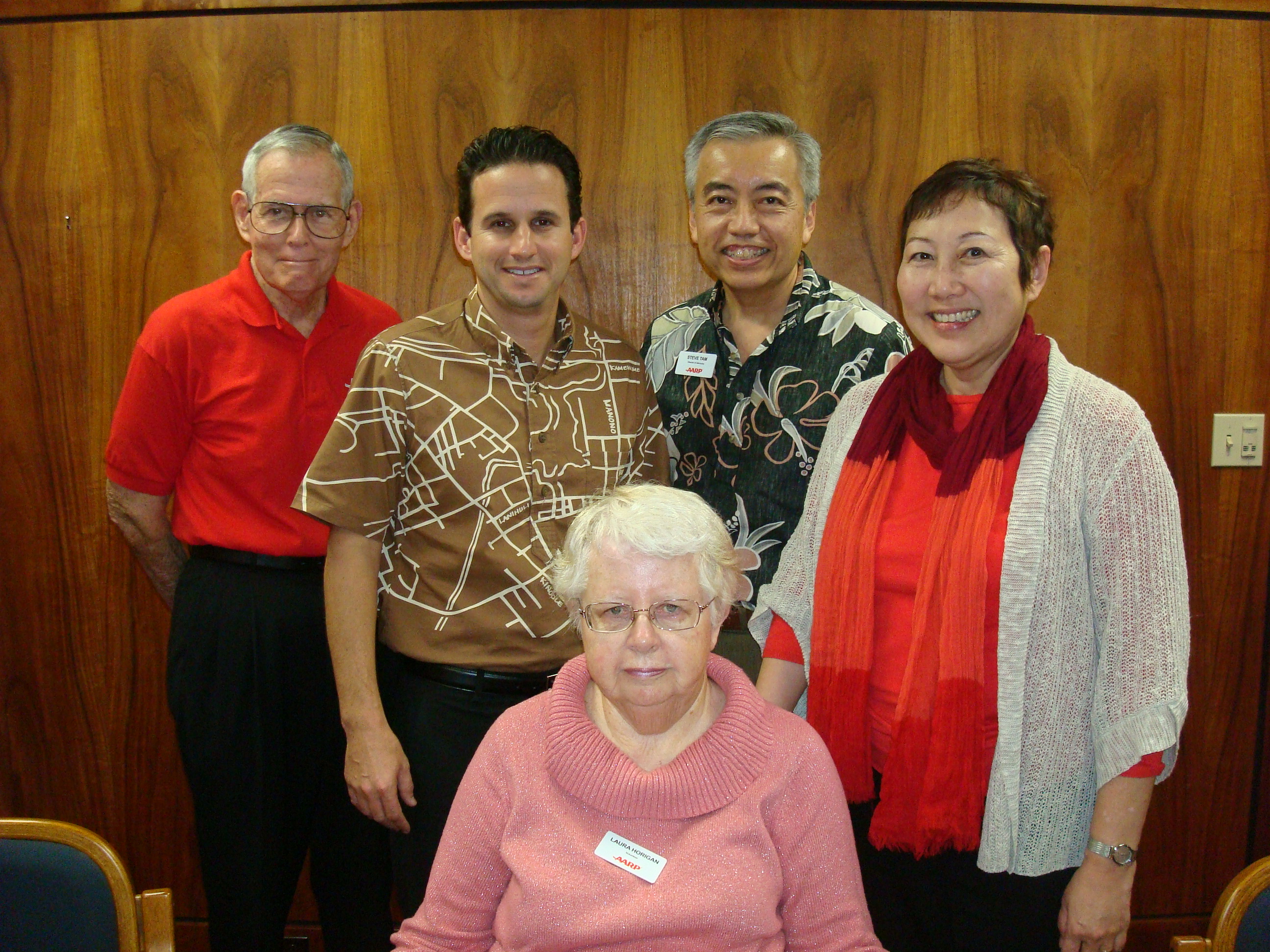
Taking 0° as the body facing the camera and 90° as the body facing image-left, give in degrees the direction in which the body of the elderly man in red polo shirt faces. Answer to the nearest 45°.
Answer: approximately 315°

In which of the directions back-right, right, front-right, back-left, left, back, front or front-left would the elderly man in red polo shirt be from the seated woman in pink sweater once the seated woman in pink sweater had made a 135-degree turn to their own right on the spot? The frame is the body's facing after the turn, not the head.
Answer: front

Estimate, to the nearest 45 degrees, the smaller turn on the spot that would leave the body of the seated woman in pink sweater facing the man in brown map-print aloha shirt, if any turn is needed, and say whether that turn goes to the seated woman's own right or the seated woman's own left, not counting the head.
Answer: approximately 135° to the seated woman's own right

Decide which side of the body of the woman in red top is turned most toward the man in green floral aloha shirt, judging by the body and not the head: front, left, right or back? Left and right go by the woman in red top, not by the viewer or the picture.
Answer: right

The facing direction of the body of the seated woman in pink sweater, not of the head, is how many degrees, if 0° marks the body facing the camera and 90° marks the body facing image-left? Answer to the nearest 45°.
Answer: approximately 0°

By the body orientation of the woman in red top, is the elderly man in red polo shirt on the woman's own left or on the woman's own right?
on the woman's own right

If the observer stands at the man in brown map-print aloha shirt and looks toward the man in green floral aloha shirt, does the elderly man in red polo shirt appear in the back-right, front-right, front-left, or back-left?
back-left
